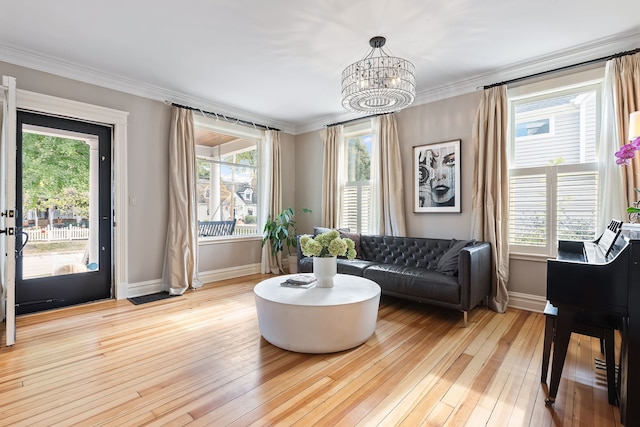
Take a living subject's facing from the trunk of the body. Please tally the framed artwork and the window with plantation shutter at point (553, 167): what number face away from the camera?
0

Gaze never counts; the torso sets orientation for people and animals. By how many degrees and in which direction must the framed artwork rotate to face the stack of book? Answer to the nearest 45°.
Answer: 0° — it already faces it

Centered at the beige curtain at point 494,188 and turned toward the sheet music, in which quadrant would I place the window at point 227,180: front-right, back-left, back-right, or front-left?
back-right

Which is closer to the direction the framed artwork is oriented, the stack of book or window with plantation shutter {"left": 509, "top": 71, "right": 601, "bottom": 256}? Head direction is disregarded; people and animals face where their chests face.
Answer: the stack of book

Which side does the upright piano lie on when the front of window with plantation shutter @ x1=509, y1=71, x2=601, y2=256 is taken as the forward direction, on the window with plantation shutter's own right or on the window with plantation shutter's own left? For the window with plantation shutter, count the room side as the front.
on the window with plantation shutter's own left

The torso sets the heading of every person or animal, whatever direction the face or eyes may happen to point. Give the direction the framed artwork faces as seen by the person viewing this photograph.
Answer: facing the viewer and to the left of the viewer

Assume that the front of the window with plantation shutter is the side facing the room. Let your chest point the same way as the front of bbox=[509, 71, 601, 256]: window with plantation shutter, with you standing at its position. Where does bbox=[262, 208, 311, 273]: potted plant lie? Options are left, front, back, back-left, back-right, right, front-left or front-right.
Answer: front-right

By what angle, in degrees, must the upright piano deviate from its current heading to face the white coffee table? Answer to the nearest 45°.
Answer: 0° — it already faces it

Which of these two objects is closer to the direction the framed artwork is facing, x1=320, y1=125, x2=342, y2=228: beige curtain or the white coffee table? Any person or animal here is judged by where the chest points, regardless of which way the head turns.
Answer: the white coffee table

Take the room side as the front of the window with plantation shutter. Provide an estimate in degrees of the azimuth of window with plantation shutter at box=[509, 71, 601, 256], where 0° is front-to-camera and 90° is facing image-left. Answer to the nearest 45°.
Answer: approximately 45°

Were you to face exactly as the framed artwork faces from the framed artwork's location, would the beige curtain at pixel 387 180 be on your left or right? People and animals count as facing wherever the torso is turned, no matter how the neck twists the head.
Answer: on your right

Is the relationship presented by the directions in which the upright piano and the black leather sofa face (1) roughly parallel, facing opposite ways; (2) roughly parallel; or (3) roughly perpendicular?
roughly perpendicular

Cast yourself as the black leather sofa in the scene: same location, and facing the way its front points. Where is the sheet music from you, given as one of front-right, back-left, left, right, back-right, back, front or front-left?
left

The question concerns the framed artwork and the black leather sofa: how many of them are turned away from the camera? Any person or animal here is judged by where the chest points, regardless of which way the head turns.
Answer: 0

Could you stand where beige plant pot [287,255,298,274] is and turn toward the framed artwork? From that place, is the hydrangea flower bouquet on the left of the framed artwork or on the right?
right

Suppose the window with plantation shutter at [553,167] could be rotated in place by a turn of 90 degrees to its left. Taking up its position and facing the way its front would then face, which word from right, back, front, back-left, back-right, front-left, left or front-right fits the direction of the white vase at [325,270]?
right

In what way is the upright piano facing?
to the viewer's left
